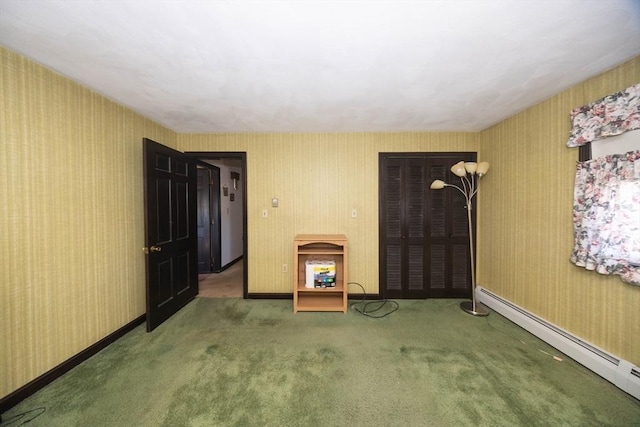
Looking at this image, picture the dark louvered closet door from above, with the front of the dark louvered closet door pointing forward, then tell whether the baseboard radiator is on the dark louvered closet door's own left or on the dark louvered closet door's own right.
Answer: on the dark louvered closet door's own left

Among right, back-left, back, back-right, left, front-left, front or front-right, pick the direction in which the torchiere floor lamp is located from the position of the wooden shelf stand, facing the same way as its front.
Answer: left

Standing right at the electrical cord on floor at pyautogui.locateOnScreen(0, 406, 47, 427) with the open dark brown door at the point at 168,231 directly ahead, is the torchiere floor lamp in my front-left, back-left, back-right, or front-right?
front-right

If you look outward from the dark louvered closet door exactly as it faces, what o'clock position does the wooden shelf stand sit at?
The wooden shelf stand is roughly at 2 o'clock from the dark louvered closet door.

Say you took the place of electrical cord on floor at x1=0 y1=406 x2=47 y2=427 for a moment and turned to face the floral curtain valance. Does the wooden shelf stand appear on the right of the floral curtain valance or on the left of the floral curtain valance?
left

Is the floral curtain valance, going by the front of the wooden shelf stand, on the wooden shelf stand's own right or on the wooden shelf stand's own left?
on the wooden shelf stand's own left

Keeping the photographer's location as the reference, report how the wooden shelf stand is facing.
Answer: facing the viewer

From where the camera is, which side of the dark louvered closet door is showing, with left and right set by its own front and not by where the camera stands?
front

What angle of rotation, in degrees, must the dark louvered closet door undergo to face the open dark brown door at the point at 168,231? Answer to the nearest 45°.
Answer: approximately 45° to its right

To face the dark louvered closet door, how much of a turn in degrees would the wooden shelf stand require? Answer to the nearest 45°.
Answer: approximately 90° to its left

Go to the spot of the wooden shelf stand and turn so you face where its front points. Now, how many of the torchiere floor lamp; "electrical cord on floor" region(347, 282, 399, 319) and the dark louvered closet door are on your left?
3

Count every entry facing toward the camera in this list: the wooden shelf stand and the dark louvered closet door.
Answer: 2
